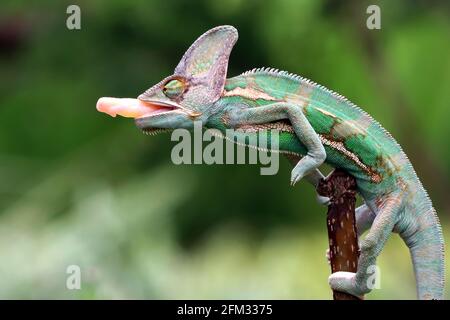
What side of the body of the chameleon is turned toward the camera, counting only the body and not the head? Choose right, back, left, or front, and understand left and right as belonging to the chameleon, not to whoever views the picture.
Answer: left
